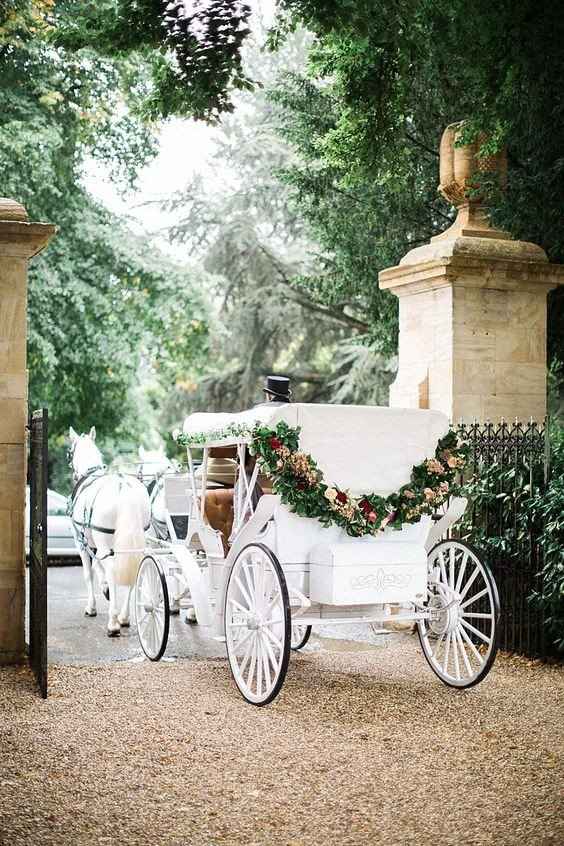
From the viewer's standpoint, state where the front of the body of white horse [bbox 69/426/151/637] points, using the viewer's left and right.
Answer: facing away from the viewer and to the left of the viewer

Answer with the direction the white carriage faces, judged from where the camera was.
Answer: facing away from the viewer and to the left of the viewer

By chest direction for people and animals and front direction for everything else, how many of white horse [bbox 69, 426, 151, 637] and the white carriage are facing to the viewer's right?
0

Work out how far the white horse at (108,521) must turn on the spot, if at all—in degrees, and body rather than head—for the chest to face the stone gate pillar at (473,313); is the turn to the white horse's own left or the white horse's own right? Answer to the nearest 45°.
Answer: approximately 135° to the white horse's own right

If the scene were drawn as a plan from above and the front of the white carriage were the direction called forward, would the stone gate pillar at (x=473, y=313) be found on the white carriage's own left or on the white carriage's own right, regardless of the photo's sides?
on the white carriage's own right

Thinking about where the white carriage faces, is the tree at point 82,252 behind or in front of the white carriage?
in front

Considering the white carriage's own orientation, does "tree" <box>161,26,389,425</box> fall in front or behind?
in front
